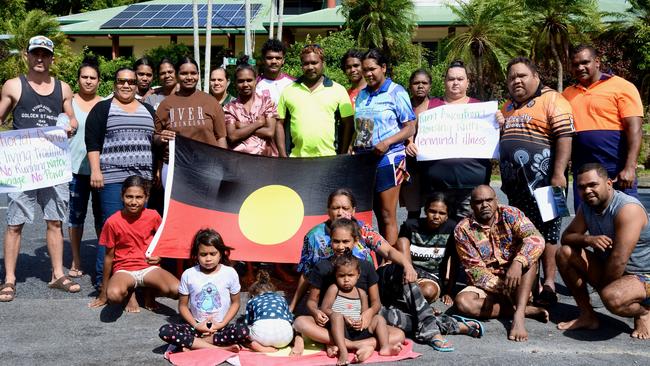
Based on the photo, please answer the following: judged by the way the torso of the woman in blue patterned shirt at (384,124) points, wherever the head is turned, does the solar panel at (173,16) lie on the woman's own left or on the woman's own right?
on the woman's own right

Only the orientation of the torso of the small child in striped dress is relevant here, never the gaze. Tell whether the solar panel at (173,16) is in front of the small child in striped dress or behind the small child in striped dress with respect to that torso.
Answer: behind

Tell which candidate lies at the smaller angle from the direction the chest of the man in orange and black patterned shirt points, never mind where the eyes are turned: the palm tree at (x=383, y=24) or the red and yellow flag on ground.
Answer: the red and yellow flag on ground

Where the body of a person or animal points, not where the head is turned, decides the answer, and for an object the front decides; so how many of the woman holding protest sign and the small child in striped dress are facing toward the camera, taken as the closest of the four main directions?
2

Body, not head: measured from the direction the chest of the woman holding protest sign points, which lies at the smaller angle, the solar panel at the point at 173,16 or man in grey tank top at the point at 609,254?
the man in grey tank top

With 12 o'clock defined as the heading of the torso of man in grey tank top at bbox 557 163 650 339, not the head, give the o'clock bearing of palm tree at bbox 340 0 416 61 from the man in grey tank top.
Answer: The palm tree is roughly at 4 o'clock from the man in grey tank top.

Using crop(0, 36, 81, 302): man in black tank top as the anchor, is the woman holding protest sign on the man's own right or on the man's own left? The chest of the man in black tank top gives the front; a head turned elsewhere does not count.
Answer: on the man's own left

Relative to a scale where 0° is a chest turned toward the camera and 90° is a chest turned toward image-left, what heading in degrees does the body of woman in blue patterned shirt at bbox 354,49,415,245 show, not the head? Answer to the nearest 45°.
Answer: approximately 45°

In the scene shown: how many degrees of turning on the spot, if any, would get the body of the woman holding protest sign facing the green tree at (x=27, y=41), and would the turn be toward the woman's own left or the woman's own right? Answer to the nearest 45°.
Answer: approximately 135° to the woman's own right

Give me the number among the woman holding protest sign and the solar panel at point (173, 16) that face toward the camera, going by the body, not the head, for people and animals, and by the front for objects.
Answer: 2

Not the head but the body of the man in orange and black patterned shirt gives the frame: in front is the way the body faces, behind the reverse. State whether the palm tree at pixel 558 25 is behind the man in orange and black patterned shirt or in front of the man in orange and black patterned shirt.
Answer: behind
